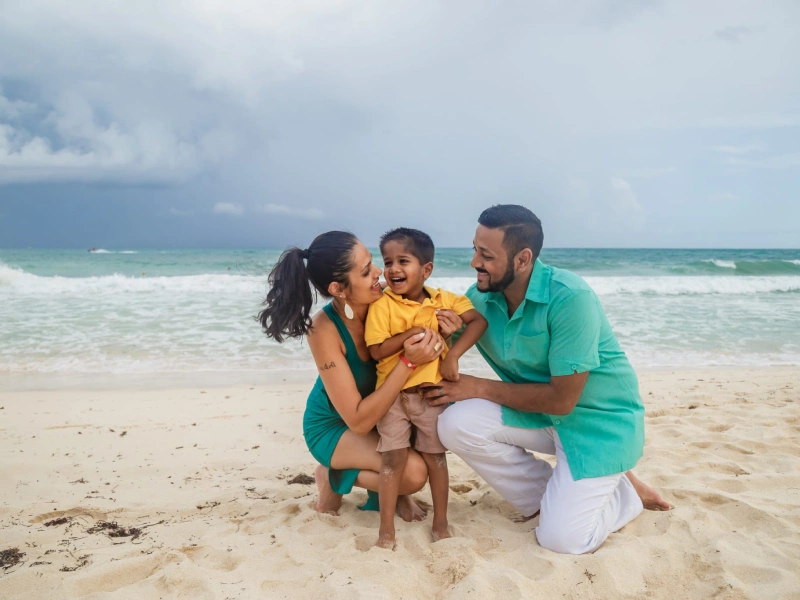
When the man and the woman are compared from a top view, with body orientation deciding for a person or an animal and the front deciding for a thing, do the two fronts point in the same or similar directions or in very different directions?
very different directions

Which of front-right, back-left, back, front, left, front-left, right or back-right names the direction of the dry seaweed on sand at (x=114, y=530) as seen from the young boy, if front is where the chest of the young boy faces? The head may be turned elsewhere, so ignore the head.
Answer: right

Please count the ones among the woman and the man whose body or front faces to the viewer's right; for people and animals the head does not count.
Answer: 1

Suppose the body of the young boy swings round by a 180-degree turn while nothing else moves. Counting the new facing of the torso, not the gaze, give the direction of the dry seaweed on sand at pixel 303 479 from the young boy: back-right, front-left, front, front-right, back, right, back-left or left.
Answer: front-left

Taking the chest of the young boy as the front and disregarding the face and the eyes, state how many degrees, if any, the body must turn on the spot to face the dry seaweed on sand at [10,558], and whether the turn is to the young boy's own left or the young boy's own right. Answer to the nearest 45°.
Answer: approximately 90° to the young boy's own right

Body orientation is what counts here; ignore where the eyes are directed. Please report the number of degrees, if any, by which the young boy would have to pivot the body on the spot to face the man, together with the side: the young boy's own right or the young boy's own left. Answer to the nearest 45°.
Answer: approximately 90° to the young boy's own left

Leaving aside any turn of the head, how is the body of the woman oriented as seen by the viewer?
to the viewer's right

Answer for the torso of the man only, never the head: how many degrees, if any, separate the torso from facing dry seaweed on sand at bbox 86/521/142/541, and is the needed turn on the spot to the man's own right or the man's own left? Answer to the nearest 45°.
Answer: approximately 45° to the man's own right

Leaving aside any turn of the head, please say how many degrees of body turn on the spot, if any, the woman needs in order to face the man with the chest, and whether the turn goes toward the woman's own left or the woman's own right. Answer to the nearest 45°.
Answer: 0° — they already face them

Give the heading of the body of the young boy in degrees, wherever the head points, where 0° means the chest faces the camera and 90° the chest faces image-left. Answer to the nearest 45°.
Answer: approximately 0°

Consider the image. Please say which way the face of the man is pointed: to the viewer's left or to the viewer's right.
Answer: to the viewer's left

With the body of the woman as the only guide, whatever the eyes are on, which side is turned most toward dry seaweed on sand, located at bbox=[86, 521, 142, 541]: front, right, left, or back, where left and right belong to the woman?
back
